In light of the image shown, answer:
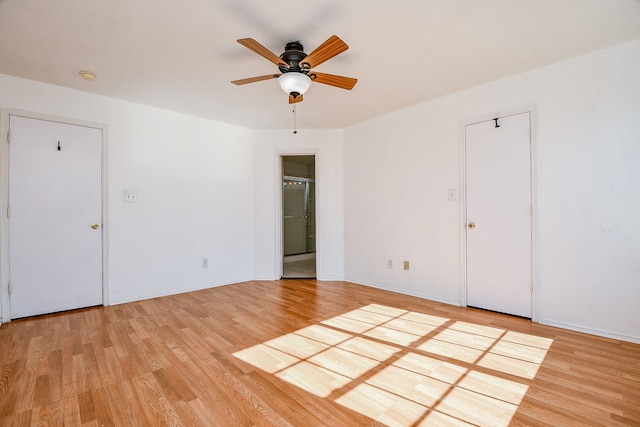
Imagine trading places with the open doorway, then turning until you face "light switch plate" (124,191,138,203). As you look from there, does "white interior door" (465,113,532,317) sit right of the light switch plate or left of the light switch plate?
left

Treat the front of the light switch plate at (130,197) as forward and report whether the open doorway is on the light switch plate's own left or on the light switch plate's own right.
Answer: on the light switch plate's own left

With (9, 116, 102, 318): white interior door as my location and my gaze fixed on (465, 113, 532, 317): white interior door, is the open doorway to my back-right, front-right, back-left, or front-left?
front-left

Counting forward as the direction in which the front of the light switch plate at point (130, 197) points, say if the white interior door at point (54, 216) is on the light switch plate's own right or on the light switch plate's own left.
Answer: on the light switch plate's own right

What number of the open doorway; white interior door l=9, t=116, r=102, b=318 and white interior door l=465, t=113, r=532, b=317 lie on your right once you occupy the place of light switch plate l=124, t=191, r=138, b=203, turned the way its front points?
1

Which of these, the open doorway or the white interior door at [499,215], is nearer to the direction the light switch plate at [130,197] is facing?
the white interior door
